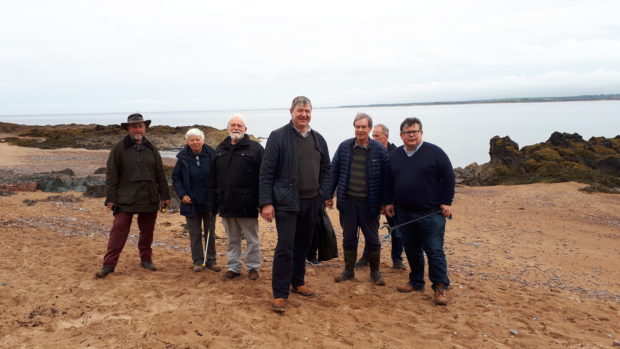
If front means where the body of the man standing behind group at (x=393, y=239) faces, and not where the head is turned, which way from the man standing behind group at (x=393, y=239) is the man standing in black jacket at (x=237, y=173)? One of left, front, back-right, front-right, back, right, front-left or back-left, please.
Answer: front-right

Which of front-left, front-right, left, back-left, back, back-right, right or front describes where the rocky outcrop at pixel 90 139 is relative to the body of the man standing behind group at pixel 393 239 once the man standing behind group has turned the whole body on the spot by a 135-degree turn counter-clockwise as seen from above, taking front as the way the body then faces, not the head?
left

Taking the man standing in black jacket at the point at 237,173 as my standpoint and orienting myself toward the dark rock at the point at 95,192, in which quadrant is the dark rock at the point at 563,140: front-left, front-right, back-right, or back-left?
front-right

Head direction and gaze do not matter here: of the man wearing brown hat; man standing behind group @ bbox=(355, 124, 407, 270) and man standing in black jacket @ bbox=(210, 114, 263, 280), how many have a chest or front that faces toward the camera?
3

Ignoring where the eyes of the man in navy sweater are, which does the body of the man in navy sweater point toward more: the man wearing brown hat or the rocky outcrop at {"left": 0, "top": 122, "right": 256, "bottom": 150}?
the man wearing brown hat

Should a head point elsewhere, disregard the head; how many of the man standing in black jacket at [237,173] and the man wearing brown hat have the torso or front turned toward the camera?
2

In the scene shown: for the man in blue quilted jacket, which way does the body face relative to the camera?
toward the camera

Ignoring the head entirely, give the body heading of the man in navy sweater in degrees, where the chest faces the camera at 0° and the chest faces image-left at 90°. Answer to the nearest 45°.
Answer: approximately 45°

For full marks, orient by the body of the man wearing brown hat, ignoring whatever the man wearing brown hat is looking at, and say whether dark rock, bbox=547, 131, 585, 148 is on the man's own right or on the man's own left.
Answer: on the man's own left

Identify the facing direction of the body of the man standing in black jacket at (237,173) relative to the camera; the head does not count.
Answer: toward the camera
